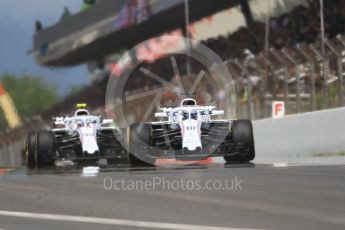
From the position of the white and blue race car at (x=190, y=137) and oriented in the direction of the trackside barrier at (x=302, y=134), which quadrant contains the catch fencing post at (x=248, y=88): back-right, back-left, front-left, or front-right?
front-left

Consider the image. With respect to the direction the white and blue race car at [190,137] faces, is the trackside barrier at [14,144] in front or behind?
behind

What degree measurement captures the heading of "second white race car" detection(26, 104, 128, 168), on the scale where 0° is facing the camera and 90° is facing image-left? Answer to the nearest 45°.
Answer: approximately 0°

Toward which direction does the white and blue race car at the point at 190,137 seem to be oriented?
toward the camera

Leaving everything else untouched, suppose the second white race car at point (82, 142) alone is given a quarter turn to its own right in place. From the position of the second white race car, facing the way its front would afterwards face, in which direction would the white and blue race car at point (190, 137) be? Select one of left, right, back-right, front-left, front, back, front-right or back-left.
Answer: back-left
